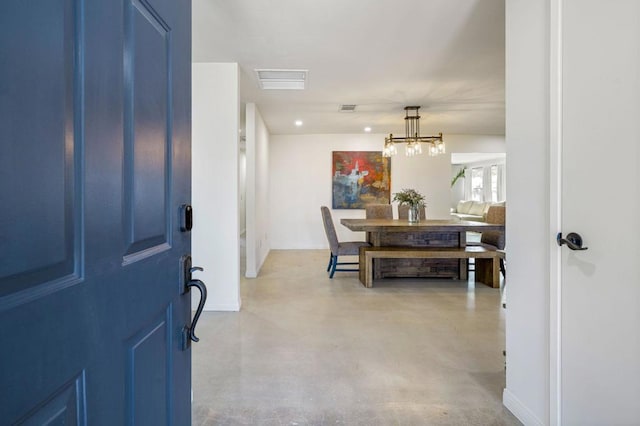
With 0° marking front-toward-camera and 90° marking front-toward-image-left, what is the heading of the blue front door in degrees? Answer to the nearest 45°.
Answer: approximately 315°

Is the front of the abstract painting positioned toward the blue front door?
yes

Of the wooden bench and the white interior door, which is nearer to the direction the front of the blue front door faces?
the white interior door

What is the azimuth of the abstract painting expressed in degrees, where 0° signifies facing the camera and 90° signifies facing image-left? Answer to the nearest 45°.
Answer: approximately 0°
